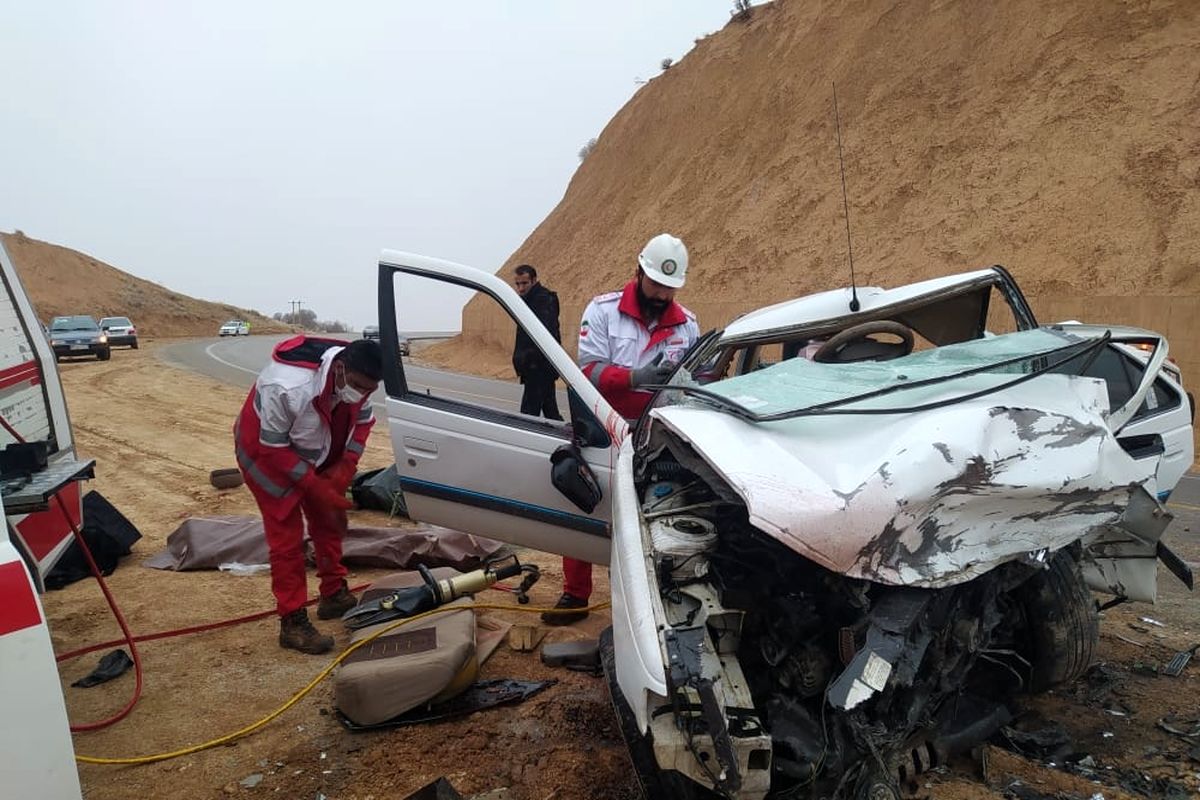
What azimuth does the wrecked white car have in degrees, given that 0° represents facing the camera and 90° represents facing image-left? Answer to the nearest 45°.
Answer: approximately 0°

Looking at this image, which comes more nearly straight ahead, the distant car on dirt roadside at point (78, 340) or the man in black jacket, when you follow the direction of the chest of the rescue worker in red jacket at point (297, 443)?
the man in black jacket

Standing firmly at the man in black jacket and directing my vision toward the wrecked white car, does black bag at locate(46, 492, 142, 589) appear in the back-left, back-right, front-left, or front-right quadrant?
front-right

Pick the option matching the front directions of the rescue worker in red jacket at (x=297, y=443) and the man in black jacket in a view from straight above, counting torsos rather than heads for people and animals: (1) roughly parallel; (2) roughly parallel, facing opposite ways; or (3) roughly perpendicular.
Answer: roughly perpendicular

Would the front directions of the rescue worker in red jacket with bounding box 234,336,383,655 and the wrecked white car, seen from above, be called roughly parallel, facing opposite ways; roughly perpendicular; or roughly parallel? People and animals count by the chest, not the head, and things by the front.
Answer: roughly perpendicular

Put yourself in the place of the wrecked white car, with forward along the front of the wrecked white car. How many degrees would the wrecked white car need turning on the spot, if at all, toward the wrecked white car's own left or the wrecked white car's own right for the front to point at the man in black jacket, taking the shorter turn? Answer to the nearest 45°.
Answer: approximately 135° to the wrecked white car's own right

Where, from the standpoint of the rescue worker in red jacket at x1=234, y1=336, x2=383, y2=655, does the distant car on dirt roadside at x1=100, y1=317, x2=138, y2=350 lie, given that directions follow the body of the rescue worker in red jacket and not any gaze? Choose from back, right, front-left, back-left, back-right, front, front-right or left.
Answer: back-left

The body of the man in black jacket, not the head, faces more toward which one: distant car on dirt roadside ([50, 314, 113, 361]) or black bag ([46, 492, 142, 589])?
the black bag

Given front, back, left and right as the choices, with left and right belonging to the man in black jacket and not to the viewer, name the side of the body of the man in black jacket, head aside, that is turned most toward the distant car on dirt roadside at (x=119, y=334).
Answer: right

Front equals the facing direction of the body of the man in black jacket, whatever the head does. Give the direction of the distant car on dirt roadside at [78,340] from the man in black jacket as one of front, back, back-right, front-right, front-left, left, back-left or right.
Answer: right

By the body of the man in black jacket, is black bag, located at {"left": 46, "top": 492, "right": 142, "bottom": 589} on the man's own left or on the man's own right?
on the man's own right

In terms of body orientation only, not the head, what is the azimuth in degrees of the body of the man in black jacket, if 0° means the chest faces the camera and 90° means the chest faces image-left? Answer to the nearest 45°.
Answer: approximately 45°
